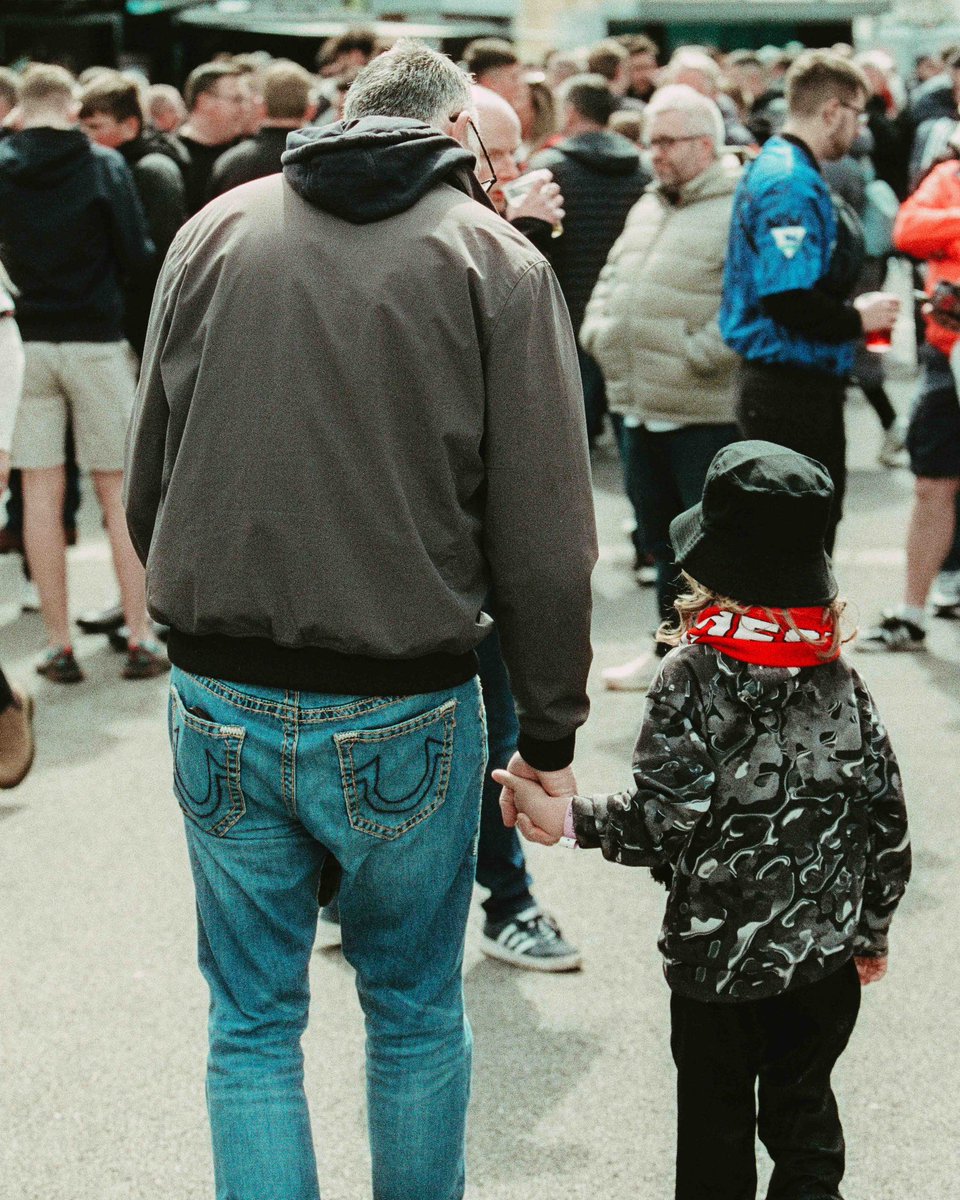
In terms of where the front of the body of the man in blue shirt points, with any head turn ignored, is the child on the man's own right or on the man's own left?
on the man's own right

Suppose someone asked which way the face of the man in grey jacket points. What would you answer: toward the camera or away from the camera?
away from the camera

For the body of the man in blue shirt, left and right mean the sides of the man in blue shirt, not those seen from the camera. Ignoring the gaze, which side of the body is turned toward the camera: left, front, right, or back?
right

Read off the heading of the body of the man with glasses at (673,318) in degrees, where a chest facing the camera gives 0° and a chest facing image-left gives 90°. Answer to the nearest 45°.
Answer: approximately 45°

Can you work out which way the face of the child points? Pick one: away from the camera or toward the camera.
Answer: away from the camera

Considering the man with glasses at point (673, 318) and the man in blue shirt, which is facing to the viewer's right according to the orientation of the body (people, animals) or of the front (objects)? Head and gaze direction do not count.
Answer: the man in blue shirt

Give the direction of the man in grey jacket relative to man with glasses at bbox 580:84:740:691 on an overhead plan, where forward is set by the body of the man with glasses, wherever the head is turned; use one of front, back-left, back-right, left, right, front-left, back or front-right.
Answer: front-left

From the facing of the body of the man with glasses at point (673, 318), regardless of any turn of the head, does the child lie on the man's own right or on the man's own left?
on the man's own left

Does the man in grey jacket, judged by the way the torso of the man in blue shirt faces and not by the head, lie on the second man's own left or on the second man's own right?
on the second man's own right
